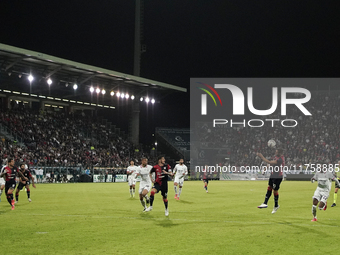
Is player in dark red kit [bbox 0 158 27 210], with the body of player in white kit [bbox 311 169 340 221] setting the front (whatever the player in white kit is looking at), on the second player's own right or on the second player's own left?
on the second player's own right
